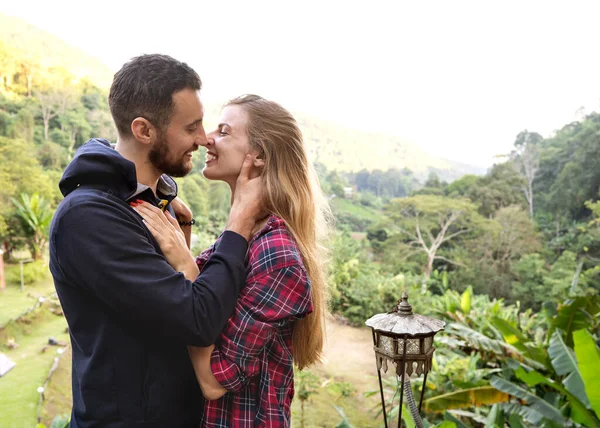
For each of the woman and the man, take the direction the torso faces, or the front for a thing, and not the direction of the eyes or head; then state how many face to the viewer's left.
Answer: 1

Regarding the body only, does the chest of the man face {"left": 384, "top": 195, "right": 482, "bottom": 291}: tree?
no

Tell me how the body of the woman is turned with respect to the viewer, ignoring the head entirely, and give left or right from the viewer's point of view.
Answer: facing to the left of the viewer

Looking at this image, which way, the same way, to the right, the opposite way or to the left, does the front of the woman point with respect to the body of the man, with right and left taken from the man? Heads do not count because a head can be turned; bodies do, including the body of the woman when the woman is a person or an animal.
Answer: the opposite way

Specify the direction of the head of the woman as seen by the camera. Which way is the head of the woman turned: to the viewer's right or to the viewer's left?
to the viewer's left

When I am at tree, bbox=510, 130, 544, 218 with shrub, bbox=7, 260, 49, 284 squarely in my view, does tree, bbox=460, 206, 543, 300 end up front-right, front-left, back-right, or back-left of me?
front-left

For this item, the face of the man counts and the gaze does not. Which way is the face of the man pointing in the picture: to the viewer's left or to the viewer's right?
to the viewer's right

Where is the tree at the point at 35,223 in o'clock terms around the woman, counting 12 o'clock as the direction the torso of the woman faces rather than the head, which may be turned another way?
The tree is roughly at 2 o'clock from the woman.

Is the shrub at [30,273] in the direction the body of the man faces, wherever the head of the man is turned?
no

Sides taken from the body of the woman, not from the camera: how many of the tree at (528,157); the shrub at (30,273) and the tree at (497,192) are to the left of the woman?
0

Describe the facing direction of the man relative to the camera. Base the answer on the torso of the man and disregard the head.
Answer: to the viewer's right

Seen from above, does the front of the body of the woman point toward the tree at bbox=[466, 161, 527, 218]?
no

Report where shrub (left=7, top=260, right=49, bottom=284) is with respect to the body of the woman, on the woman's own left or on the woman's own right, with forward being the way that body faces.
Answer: on the woman's own right

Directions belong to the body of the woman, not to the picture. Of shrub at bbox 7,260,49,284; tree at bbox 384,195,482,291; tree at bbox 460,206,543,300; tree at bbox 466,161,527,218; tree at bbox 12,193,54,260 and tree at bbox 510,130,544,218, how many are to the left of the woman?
0

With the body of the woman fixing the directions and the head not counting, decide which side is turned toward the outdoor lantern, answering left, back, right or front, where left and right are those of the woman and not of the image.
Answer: back
